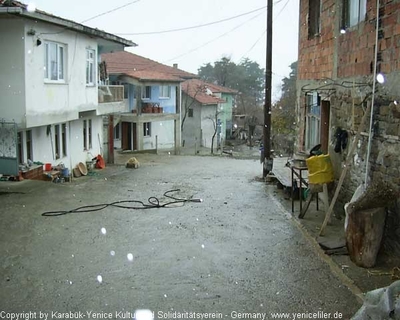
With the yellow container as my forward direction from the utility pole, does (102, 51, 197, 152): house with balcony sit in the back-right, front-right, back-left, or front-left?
back-right

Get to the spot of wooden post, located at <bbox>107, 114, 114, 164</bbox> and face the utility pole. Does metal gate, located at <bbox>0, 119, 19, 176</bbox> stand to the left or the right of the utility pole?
right

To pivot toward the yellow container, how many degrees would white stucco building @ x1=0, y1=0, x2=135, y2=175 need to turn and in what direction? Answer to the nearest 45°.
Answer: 0° — it already faces it

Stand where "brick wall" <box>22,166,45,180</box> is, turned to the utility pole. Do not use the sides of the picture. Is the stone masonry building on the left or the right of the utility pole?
right

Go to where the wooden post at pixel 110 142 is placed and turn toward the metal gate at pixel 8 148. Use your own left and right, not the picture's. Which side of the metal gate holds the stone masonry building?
left

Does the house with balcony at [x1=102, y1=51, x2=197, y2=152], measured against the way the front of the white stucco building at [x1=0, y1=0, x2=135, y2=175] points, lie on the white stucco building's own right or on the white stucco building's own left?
on the white stucco building's own left

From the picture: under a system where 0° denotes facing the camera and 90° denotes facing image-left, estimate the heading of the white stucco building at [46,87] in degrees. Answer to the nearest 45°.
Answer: approximately 315°

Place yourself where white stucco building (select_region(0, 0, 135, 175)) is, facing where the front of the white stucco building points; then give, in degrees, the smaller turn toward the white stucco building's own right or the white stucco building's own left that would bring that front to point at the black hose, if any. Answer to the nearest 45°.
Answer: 0° — it already faces it

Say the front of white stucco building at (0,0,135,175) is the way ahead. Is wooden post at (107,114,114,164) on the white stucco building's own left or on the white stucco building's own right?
on the white stucco building's own left

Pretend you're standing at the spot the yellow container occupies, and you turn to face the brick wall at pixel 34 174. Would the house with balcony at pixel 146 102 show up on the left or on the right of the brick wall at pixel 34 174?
right
